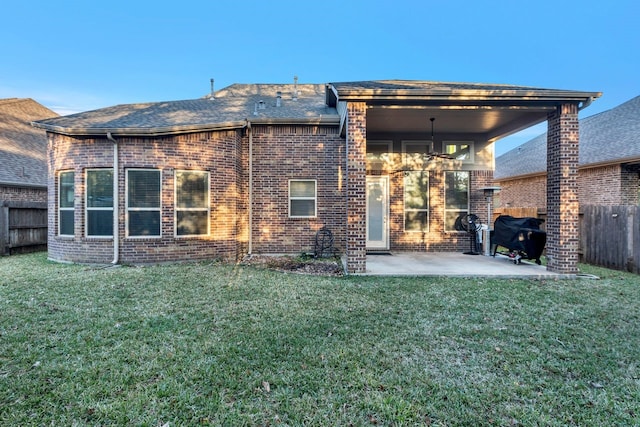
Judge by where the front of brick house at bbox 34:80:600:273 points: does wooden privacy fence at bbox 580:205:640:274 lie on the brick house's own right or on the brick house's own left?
on the brick house's own right

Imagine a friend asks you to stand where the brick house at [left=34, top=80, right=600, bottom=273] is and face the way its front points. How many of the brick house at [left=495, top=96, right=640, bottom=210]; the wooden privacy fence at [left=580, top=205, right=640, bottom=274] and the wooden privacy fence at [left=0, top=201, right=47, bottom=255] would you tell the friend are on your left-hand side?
1

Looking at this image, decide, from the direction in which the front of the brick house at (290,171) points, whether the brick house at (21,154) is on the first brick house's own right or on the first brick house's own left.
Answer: on the first brick house's own left

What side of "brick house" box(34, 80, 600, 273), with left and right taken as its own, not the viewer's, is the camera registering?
back

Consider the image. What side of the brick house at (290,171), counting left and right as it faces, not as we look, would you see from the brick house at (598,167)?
right

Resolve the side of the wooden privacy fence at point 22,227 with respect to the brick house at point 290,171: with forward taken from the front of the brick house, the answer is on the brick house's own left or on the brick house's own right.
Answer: on the brick house's own left

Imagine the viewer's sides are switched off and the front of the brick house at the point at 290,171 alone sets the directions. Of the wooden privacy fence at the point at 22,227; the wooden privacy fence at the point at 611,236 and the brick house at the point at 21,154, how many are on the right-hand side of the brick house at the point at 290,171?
1

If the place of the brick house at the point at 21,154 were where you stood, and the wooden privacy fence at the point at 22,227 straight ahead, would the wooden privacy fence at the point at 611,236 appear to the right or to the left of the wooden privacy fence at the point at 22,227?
left
